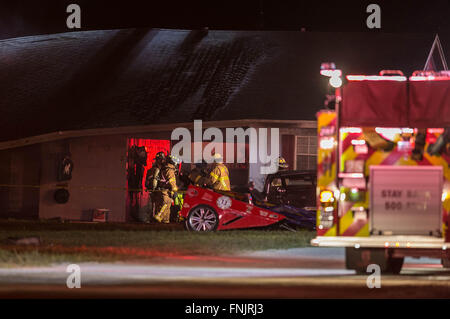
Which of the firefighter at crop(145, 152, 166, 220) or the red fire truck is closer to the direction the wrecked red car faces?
the red fire truck

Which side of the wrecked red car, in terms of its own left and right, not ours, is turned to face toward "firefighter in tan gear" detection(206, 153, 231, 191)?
left

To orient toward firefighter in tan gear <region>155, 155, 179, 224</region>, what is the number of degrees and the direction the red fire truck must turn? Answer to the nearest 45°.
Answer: approximately 45° to its left

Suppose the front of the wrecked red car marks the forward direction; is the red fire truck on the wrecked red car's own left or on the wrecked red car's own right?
on the wrecked red car's own right

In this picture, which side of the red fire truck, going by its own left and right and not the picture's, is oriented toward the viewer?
back

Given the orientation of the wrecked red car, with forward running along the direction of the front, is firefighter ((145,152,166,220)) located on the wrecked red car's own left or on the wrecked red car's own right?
on the wrecked red car's own left

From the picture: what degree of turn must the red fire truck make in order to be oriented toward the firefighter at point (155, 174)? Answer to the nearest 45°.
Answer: approximately 45° to its left

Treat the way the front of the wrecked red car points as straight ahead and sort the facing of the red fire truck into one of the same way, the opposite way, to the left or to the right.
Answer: to the left
